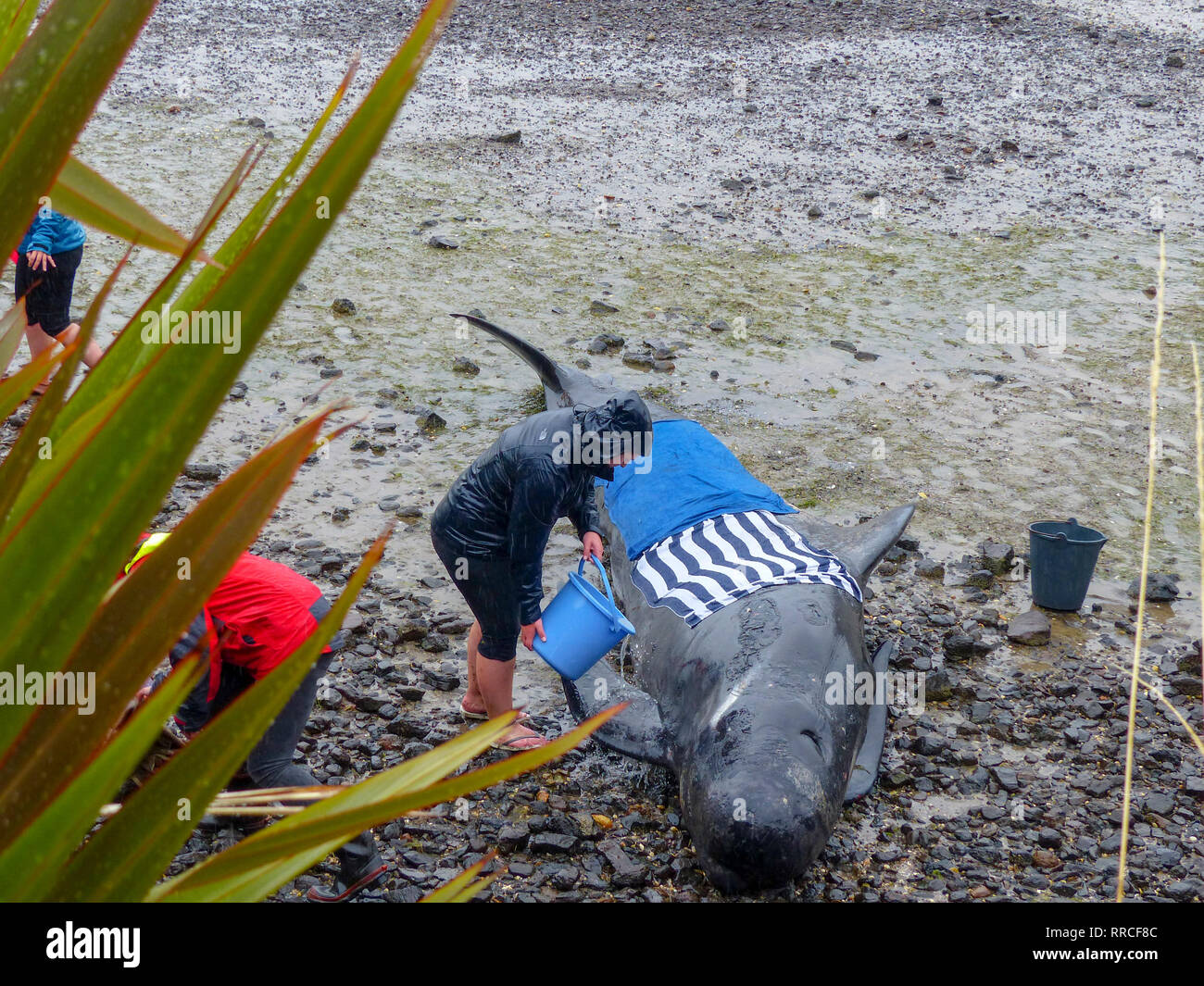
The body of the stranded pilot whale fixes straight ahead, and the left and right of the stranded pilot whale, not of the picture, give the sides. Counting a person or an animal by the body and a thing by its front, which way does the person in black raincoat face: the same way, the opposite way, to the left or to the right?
to the left

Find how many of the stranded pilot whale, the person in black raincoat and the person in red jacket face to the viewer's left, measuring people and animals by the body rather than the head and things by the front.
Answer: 1

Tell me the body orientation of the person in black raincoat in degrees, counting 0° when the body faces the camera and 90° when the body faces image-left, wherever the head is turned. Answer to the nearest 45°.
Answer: approximately 270°

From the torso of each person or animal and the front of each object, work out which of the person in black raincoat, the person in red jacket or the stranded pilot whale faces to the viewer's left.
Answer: the person in red jacket

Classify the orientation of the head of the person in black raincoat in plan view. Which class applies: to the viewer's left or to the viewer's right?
to the viewer's right

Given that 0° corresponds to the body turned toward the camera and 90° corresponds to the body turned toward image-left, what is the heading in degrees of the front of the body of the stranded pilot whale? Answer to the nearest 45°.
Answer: approximately 0°

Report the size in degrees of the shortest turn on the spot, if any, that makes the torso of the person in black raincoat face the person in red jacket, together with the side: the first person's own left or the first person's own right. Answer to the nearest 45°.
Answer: approximately 135° to the first person's own right

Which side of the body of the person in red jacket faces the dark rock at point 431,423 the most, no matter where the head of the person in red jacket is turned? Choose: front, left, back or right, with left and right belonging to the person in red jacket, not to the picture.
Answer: right

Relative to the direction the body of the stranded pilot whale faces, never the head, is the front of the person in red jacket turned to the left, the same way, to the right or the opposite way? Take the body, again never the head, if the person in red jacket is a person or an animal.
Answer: to the right

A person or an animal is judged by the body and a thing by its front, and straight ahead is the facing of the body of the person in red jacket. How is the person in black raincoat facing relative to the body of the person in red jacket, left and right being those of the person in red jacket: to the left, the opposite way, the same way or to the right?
the opposite way

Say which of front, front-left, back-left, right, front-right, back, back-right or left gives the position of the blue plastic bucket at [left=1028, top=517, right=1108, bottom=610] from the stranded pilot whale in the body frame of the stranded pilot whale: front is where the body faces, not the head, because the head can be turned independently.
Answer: back-left

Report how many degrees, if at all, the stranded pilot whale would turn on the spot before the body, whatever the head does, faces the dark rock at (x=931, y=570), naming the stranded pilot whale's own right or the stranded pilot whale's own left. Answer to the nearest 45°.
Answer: approximately 135° to the stranded pilot whale's own left

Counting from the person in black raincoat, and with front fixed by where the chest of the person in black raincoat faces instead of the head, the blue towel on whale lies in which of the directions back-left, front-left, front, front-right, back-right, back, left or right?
front-left

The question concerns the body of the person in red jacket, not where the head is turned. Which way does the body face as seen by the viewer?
to the viewer's left

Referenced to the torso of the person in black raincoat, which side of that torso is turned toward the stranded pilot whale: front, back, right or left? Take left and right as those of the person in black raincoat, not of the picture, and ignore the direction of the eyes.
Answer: front
